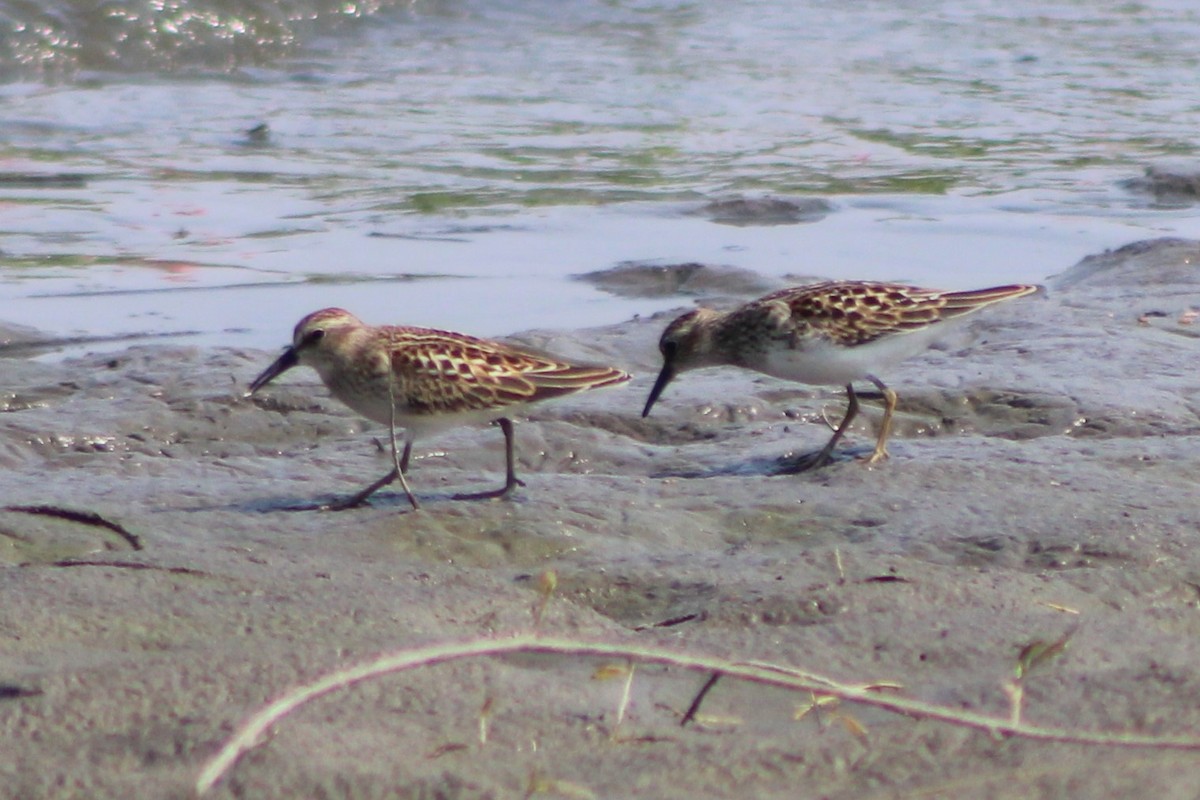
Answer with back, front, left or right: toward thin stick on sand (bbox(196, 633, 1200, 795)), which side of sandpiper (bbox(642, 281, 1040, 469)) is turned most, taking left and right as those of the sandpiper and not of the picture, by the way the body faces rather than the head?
left

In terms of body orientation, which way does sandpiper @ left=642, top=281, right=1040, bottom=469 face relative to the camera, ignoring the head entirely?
to the viewer's left

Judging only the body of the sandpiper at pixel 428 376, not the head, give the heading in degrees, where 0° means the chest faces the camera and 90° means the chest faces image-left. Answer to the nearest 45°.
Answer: approximately 90°

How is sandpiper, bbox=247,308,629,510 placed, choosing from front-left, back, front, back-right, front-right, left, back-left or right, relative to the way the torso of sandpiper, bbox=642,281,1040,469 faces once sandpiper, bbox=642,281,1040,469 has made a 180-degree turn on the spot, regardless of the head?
back-right
